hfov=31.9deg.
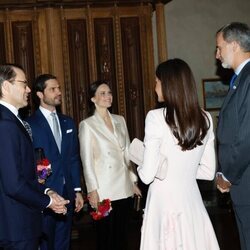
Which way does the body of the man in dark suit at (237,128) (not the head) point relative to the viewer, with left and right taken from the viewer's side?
facing to the left of the viewer

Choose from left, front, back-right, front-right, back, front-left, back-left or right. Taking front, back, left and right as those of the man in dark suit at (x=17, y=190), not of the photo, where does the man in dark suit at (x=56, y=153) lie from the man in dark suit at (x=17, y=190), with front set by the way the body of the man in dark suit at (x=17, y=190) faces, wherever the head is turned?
left

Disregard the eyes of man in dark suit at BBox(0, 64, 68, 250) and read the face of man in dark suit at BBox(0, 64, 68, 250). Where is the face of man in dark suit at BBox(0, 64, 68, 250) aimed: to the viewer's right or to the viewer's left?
to the viewer's right

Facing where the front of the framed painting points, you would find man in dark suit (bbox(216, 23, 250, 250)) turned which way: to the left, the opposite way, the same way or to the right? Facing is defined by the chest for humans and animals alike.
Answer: to the right

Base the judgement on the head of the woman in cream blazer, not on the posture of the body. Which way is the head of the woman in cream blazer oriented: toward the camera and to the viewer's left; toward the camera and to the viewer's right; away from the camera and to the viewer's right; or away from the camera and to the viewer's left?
toward the camera and to the viewer's right

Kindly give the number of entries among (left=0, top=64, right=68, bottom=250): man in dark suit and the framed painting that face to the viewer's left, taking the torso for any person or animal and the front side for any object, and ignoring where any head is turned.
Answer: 0

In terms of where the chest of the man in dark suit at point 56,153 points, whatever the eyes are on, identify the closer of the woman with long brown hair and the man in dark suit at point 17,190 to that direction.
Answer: the woman with long brown hair

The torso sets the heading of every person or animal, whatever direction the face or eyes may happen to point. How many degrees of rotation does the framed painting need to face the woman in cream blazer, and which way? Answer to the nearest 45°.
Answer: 0° — it already faces them

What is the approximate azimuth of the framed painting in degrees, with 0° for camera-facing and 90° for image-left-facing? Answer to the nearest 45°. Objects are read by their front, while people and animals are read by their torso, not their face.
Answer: approximately 0°

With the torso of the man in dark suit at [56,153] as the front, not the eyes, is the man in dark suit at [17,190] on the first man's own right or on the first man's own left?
on the first man's own right

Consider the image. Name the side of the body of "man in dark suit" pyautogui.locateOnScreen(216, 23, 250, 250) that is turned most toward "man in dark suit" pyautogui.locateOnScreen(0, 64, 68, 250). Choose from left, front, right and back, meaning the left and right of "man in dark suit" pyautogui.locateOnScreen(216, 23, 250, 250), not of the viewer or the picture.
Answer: front

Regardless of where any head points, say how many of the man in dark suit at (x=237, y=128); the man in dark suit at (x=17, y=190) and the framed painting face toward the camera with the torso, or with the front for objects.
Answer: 1

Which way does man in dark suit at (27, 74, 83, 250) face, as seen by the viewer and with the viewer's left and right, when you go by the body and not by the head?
facing the viewer and to the right of the viewer

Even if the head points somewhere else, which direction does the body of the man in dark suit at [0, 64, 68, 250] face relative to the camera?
to the viewer's right

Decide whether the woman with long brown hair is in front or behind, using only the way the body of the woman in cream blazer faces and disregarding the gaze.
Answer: in front

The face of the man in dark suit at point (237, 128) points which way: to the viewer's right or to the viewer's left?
to the viewer's left
